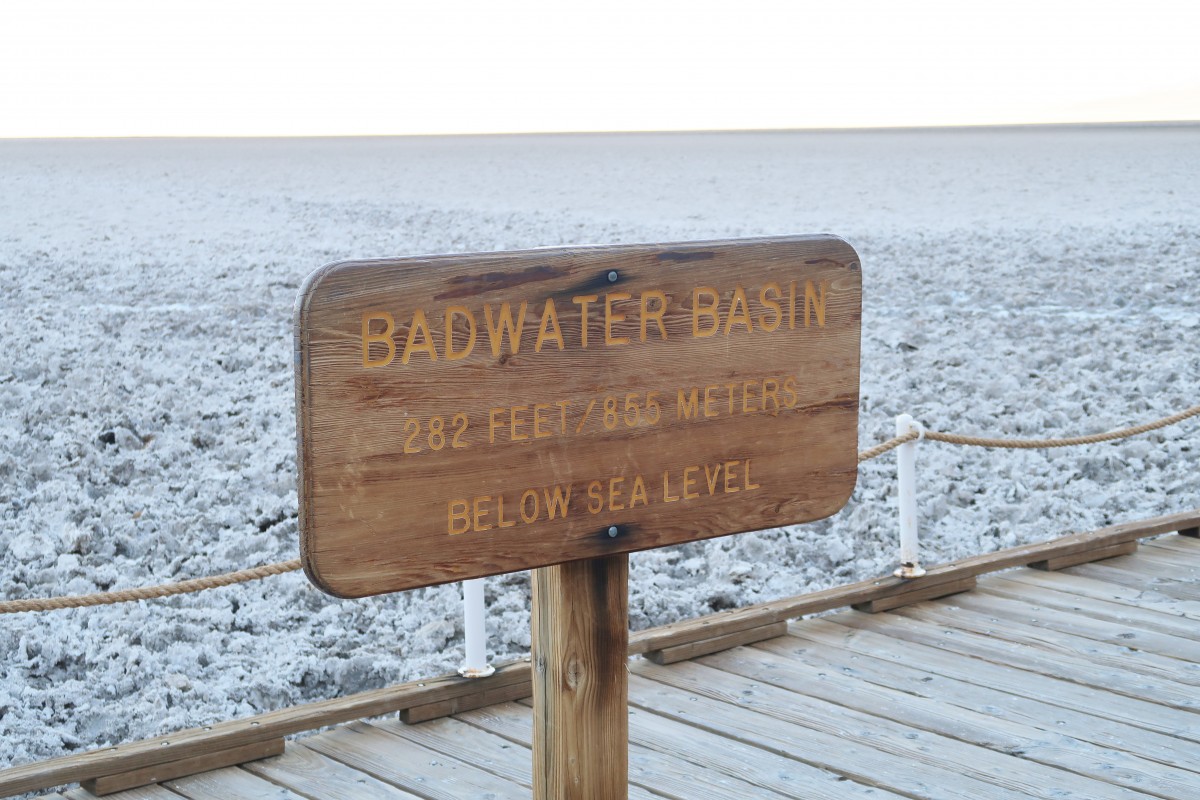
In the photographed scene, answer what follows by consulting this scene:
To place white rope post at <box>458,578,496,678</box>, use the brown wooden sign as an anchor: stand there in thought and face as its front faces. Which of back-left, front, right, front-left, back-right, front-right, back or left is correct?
back-left

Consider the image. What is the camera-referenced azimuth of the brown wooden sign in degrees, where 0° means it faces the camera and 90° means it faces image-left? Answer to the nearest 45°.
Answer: approximately 315°

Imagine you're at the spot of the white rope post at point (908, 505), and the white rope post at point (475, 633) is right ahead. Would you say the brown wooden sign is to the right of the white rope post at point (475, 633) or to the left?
left

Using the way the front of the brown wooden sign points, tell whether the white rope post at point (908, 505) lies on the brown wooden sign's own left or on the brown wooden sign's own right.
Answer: on the brown wooden sign's own left
